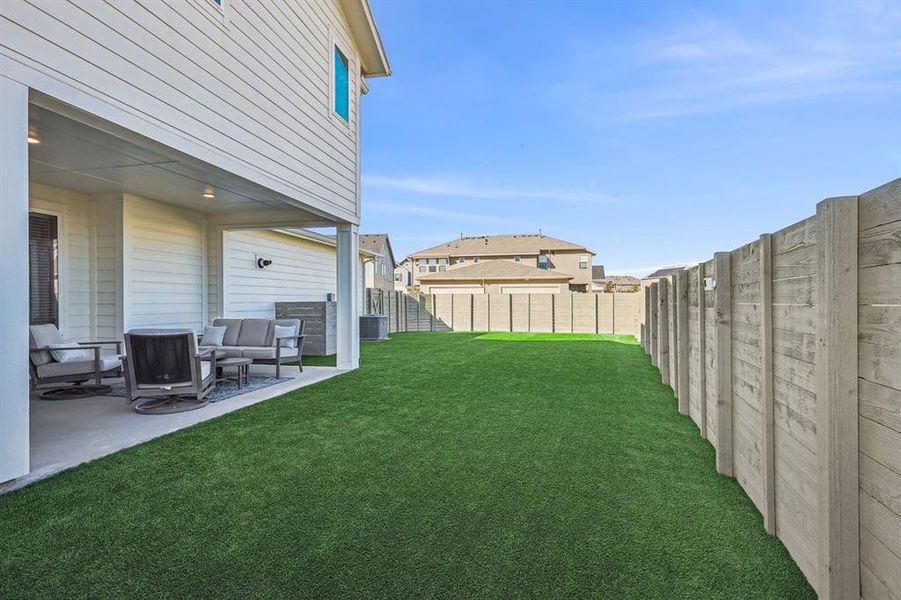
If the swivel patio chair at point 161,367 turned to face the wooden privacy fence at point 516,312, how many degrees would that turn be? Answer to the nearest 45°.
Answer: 0° — it already faces it

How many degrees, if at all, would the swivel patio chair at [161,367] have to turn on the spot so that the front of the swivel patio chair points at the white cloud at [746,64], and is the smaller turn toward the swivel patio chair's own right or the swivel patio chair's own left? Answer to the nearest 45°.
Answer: approximately 45° to the swivel patio chair's own right

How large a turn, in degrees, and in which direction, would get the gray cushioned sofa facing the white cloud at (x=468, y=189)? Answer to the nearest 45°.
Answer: approximately 180°

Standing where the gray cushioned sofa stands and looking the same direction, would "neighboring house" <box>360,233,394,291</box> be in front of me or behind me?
behind

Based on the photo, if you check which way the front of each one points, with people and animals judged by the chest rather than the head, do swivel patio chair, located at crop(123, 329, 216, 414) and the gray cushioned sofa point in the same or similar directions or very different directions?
very different directions

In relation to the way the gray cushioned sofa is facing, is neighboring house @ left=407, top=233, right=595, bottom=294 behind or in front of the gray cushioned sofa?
behind

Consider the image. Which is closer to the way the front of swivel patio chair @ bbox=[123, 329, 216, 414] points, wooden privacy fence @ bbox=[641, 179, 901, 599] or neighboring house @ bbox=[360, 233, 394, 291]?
the neighboring house

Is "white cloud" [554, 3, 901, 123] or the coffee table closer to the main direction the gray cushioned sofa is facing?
the coffee table

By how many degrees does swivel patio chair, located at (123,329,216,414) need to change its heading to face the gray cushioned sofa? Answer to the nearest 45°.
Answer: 0° — it already faces it

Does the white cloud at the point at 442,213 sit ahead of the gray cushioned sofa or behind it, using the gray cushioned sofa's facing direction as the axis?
behind

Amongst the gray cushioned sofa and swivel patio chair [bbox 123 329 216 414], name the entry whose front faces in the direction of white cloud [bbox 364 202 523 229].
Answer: the swivel patio chair

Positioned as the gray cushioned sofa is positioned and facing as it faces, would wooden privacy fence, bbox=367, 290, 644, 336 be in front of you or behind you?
behind

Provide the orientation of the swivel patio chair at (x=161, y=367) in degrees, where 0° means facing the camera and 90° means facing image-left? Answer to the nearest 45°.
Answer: approximately 225°

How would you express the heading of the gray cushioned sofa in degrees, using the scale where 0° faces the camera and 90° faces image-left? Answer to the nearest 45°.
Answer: approximately 45°

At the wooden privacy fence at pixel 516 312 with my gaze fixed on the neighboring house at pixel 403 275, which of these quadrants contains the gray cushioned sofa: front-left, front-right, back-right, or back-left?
back-left
